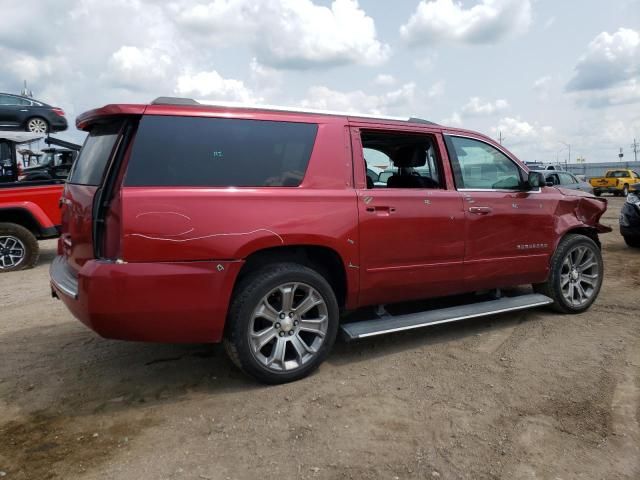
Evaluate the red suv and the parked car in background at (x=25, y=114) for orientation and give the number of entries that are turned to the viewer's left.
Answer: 1

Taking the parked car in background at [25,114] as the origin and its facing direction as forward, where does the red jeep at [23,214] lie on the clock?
The red jeep is roughly at 9 o'clock from the parked car in background.

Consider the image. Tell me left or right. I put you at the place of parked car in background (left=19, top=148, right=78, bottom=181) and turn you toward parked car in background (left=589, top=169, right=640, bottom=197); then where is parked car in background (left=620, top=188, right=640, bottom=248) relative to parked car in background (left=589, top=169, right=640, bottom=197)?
right

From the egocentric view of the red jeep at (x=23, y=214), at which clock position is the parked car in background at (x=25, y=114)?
The parked car in background is roughly at 3 o'clock from the red jeep.

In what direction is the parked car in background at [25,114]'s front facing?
to the viewer's left

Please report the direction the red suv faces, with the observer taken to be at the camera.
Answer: facing away from the viewer and to the right of the viewer

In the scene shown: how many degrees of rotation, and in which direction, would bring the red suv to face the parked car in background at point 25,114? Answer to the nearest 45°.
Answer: approximately 90° to its left

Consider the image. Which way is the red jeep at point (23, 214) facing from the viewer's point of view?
to the viewer's left

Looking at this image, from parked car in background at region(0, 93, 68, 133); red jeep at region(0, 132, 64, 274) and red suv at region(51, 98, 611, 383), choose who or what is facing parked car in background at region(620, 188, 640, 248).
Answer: the red suv

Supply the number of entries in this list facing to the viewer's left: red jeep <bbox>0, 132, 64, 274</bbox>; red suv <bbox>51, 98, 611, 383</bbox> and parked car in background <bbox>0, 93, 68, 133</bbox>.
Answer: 2

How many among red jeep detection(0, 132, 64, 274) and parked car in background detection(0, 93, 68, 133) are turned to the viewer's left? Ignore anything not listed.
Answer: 2

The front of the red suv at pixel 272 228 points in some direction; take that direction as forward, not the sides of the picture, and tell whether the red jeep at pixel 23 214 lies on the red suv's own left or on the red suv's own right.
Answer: on the red suv's own left

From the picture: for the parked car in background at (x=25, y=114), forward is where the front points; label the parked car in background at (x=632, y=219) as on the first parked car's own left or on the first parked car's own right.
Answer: on the first parked car's own left
